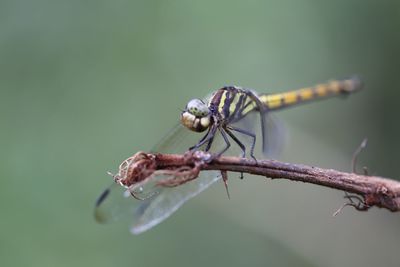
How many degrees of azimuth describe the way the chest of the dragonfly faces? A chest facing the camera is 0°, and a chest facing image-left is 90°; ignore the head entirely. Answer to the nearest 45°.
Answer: approximately 45°
